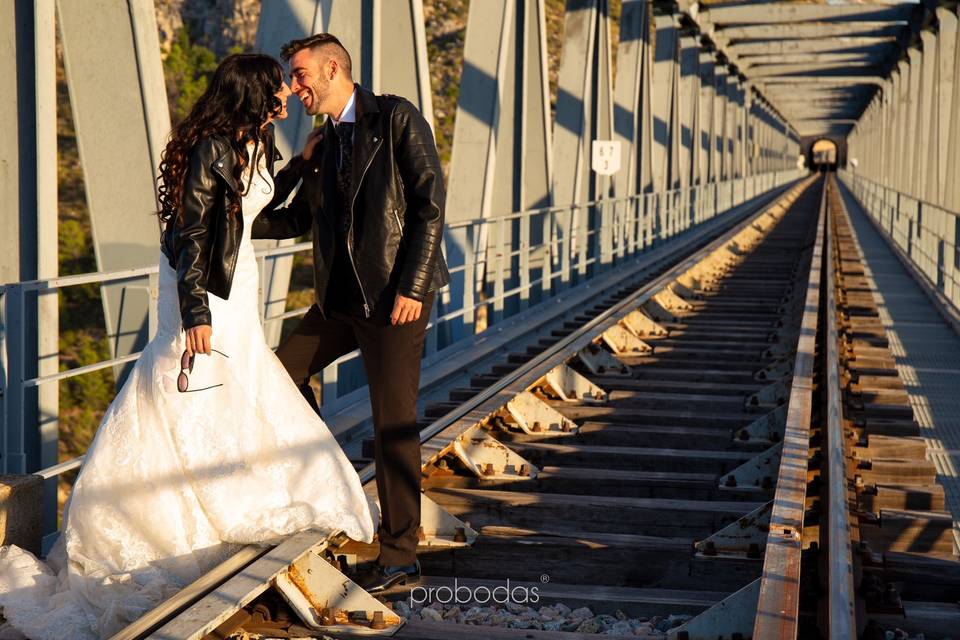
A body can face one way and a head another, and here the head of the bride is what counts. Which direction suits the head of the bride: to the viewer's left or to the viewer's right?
to the viewer's right

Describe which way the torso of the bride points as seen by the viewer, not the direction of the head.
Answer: to the viewer's right

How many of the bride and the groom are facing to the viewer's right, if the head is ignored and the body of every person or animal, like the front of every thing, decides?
1

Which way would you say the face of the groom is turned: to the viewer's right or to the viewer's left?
to the viewer's left
